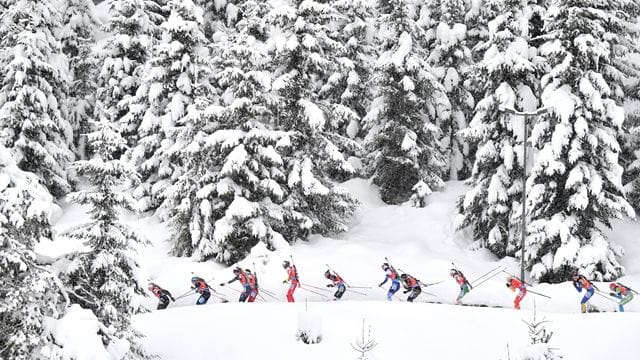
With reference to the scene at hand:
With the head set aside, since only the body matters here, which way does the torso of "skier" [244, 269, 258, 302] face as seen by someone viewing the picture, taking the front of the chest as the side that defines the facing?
to the viewer's left

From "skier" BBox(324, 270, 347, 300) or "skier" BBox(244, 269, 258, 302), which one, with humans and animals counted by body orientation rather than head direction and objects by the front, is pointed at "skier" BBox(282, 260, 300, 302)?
"skier" BBox(324, 270, 347, 300)

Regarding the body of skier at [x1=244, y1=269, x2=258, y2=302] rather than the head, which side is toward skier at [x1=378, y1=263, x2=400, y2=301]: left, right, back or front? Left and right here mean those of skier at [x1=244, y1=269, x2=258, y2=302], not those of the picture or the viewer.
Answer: back

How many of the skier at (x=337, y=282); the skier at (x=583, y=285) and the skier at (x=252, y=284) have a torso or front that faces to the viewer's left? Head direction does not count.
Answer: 3

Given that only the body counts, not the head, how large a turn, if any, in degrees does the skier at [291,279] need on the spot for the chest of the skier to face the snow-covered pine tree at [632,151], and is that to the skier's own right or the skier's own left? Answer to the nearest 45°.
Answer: approximately 135° to the skier's own right

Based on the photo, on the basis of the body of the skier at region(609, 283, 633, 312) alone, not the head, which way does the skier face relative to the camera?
to the viewer's left

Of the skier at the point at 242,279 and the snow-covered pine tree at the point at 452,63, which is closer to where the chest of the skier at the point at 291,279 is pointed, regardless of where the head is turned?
the skier

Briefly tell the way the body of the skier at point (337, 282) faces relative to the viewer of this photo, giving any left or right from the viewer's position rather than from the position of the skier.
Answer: facing to the left of the viewer

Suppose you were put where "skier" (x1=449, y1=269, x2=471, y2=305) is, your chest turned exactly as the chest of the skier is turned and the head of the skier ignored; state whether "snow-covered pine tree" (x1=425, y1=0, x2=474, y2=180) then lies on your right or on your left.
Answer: on your right

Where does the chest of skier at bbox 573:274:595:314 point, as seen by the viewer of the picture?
to the viewer's left

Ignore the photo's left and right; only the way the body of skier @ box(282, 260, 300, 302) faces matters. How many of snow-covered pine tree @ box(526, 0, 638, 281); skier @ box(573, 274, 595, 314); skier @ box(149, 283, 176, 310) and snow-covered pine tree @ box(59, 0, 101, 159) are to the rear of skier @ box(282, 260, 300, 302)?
2

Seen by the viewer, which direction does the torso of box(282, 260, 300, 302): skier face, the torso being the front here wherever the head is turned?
to the viewer's left

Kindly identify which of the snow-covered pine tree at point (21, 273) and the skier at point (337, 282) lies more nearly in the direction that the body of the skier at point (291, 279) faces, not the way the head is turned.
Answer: the snow-covered pine tree
